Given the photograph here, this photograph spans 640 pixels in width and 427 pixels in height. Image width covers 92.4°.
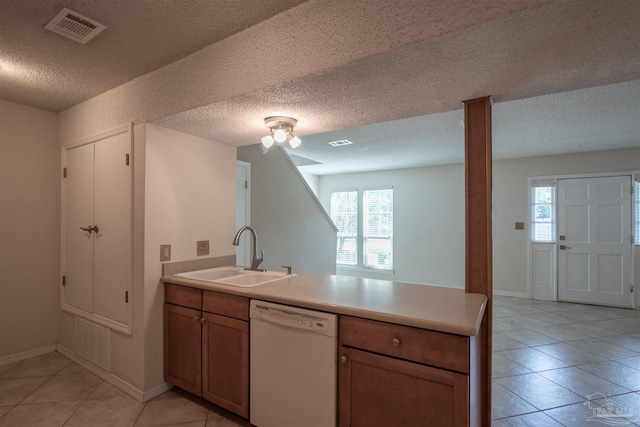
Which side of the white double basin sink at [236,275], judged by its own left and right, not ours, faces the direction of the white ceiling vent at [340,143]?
back

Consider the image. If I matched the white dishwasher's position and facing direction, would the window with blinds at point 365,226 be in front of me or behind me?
behind

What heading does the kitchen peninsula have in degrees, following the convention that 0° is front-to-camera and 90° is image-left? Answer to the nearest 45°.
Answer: approximately 45°

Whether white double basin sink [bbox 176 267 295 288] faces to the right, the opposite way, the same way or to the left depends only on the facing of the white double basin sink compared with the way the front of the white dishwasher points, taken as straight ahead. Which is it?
the same way

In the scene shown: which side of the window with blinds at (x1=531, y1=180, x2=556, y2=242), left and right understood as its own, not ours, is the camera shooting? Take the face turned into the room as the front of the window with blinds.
front

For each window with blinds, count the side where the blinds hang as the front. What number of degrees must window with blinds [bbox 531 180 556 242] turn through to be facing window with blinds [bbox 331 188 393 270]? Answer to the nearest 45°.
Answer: approximately 90° to its right

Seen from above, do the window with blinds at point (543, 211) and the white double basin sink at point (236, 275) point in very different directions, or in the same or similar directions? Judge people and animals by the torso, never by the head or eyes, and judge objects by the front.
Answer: same or similar directions

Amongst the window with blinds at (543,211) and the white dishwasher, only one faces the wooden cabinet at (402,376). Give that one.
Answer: the window with blinds

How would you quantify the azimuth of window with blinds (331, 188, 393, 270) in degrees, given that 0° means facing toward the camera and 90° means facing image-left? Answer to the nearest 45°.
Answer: approximately 45°

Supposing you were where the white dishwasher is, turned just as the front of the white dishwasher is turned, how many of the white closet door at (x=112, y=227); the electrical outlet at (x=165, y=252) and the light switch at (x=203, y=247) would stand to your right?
3

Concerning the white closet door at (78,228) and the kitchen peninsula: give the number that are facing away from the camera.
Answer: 0

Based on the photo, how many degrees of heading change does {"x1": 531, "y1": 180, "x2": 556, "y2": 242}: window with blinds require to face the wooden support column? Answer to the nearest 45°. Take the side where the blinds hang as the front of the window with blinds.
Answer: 0° — it already faces it

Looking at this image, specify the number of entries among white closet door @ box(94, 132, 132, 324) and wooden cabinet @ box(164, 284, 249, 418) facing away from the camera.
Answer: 0

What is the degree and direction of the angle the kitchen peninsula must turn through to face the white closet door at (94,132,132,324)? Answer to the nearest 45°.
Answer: approximately 90° to its right

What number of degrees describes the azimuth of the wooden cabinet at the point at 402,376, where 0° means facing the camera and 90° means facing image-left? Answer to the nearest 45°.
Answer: approximately 45°

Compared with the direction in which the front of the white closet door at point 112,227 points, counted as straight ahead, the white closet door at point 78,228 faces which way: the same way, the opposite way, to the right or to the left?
the same way

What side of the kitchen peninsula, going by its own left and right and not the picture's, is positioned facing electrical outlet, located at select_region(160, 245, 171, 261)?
right

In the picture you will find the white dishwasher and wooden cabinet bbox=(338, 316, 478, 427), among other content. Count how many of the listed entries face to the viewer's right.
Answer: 0

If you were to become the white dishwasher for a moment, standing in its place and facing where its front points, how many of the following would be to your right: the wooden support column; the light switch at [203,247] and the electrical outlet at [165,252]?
2

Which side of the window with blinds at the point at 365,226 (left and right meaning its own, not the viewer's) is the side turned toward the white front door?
left
